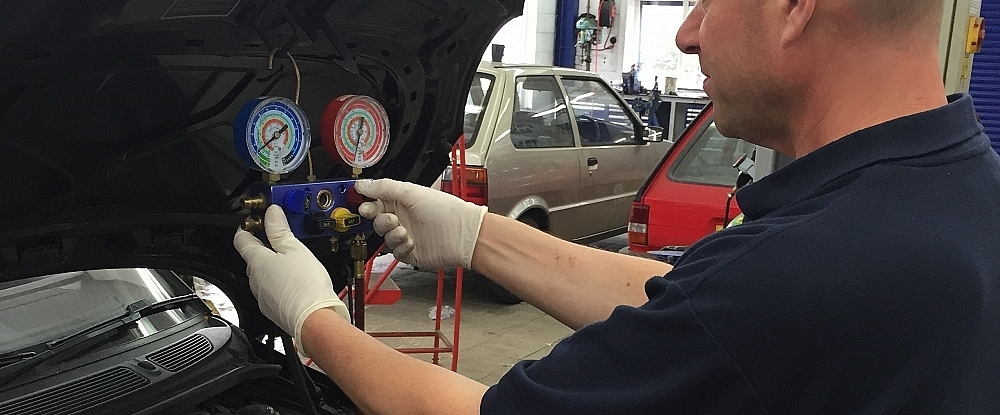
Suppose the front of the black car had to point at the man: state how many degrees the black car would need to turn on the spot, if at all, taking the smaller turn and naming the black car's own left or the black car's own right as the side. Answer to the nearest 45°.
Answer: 0° — it already faces them

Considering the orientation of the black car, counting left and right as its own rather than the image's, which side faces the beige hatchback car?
left

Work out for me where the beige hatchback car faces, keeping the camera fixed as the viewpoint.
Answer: facing away from the viewer and to the right of the viewer

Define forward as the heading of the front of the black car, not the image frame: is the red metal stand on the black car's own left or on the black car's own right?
on the black car's own left

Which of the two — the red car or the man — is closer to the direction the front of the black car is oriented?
the man

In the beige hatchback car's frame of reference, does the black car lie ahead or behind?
behind

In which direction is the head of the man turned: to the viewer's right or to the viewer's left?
to the viewer's left

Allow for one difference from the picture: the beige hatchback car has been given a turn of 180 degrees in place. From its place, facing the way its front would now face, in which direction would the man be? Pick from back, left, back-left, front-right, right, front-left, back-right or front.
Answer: front-left

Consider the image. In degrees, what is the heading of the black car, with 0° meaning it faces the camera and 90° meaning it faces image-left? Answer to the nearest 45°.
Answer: approximately 315°

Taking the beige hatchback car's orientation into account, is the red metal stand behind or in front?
behind

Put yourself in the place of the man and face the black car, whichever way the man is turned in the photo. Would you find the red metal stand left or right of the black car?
right
